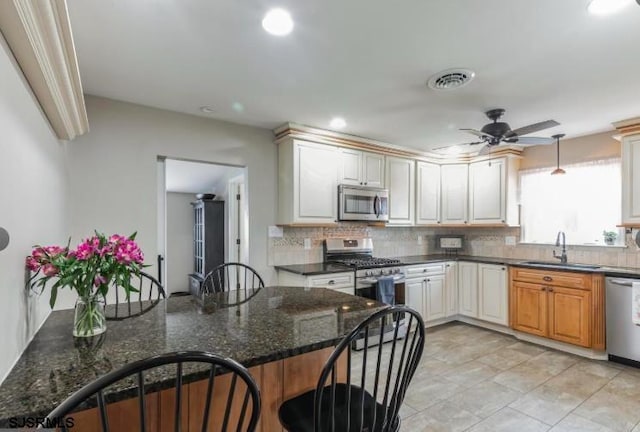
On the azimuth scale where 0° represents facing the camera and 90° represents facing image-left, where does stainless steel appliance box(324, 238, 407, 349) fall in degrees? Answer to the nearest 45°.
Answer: approximately 315°

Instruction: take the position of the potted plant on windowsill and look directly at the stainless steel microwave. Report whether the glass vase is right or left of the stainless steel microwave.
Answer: left

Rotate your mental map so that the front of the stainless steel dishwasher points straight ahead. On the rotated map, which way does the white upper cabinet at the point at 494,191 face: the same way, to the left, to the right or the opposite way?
the same way

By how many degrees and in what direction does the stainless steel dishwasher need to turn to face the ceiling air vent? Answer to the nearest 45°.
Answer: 0° — it already faces it

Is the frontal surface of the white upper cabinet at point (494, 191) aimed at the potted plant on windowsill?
no

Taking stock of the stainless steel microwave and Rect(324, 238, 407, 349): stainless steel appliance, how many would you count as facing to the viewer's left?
0

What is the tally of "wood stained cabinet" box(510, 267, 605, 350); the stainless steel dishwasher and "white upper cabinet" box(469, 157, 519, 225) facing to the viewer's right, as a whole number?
0

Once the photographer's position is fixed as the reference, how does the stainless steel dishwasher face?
facing the viewer and to the left of the viewer

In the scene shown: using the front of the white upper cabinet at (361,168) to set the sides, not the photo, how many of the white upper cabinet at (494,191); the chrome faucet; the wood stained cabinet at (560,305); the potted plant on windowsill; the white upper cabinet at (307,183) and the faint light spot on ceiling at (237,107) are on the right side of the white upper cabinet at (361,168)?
2

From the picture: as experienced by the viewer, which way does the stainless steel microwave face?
facing the viewer and to the right of the viewer

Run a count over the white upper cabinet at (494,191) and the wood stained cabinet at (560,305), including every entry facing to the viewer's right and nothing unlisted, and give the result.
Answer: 0

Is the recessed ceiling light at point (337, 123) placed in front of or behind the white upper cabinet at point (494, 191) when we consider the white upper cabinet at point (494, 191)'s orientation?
in front

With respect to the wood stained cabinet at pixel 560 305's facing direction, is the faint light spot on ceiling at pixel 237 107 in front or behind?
in front

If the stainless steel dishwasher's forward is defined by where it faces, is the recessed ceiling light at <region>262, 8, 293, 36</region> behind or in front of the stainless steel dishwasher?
in front

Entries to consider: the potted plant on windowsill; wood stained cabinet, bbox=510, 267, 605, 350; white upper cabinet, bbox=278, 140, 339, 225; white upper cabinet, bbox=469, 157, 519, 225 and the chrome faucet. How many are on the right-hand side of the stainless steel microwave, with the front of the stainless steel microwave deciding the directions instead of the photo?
1
